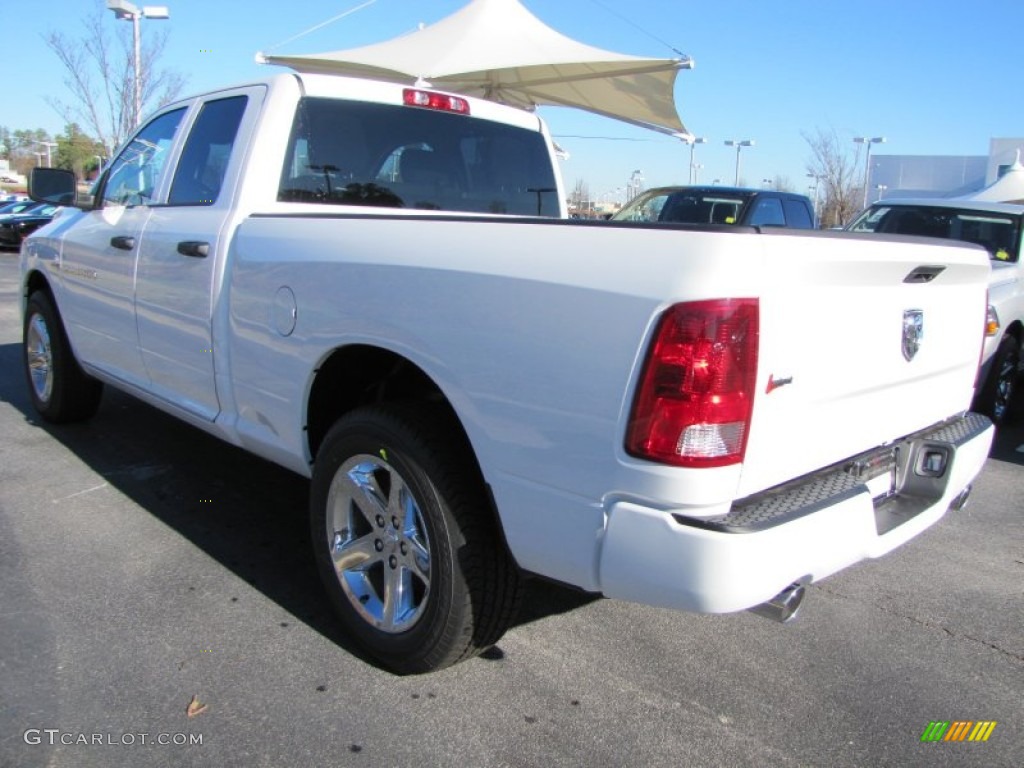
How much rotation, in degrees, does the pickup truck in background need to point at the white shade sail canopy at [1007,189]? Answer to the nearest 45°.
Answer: approximately 135° to its right

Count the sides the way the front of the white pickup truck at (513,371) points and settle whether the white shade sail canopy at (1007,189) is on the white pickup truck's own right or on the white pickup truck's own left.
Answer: on the white pickup truck's own right

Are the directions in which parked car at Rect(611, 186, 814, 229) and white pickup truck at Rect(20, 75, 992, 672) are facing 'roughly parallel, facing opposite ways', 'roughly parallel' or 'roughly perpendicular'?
roughly perpendicular

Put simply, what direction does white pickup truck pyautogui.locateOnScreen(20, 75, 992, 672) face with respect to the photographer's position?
facing away from the viewer and to the left of the viewer

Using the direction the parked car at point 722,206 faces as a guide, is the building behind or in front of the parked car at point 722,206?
behind

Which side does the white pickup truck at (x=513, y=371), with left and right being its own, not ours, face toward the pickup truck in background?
right

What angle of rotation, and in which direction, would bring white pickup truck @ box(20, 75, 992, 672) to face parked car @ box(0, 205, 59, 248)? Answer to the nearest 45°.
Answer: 0° — it already faces it

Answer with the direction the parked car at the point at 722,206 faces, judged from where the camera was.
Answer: facing the viewer and to the left of the viewer

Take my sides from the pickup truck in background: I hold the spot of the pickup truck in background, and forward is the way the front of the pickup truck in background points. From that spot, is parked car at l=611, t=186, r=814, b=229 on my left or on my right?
on my right

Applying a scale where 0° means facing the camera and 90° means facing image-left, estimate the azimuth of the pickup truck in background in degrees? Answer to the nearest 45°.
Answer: approximately 45°

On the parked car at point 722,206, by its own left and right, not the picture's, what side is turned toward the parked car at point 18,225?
right

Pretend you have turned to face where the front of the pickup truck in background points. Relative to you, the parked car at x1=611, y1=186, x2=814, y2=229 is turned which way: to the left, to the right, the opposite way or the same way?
the same way

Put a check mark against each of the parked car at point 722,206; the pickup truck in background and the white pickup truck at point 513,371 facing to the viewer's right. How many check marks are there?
0

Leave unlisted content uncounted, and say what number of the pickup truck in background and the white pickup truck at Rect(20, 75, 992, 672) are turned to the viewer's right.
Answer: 0
